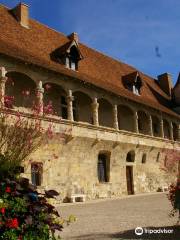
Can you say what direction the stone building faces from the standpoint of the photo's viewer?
facing the viewer and to the right of the viewer
